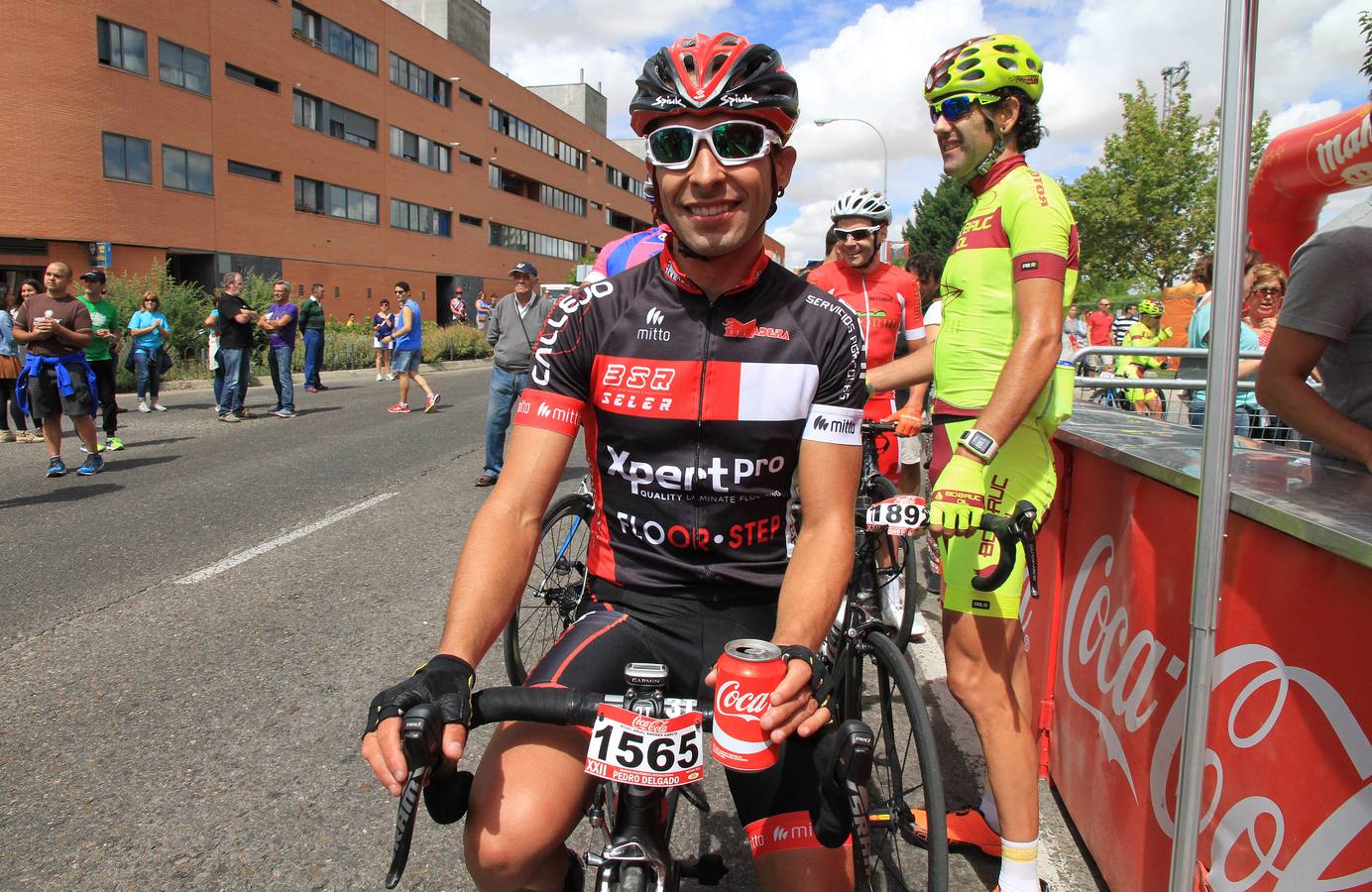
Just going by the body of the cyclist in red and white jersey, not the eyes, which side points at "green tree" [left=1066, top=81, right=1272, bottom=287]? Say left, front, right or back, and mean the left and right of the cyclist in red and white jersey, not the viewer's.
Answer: back

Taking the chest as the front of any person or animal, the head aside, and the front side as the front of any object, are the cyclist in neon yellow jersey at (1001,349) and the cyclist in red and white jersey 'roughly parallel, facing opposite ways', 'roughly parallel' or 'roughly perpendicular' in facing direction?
roughly perpendicular

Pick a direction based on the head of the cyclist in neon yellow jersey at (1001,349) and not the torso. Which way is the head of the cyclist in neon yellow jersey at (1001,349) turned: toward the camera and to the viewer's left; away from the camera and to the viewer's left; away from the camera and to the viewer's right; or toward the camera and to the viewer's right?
toward the camera and to the viewer's left

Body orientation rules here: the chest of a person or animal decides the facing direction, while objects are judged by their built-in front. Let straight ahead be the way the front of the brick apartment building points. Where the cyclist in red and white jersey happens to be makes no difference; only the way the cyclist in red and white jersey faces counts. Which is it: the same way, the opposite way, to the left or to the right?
to the right

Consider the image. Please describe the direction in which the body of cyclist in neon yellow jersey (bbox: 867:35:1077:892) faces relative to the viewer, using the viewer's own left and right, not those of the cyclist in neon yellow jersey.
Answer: facing to the left of the viewer

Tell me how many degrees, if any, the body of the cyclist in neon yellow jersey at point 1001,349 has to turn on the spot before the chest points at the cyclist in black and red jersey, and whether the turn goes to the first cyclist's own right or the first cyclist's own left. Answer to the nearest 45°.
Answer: approximately 45° to the first cyclist's own left

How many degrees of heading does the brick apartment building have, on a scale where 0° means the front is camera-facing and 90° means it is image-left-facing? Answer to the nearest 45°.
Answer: approximately 315°

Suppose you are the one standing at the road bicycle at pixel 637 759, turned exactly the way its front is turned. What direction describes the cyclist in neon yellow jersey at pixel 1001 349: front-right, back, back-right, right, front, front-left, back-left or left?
back-left

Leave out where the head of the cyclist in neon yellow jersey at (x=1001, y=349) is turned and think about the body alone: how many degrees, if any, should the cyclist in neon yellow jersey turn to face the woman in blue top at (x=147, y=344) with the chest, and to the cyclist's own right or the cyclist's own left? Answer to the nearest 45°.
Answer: approximately 45° to the cyclist's own right

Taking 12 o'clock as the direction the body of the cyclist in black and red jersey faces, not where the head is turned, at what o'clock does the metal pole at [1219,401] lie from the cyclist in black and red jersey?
The metal pole is roughly at 10 o'clock from the cyclist in black and red jersey.

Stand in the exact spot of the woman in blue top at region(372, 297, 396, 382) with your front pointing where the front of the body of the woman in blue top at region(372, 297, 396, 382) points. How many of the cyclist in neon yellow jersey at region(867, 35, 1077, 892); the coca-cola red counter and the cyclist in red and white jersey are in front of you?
3
